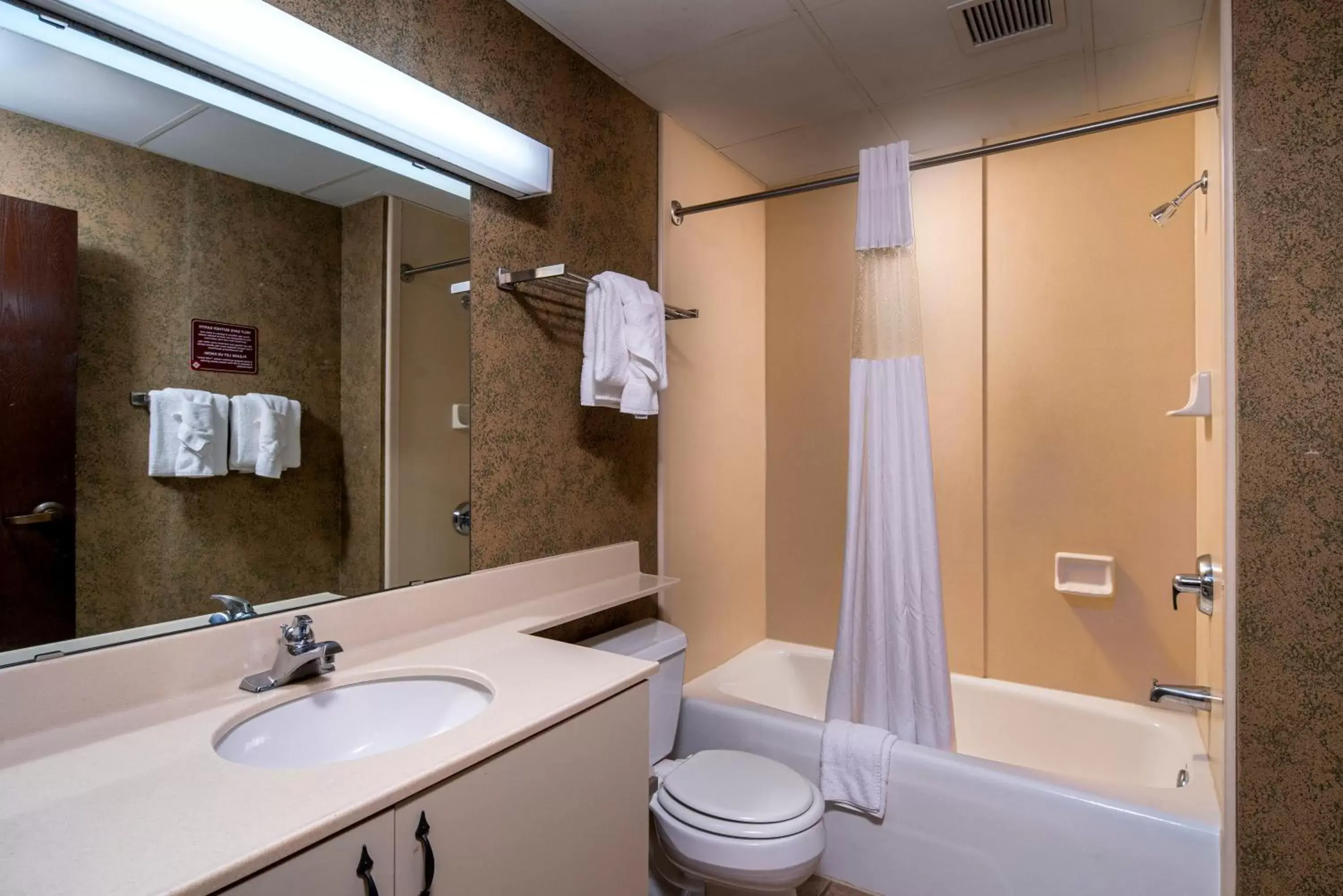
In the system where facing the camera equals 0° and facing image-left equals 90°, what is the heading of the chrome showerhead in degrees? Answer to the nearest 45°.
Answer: approximately 90°

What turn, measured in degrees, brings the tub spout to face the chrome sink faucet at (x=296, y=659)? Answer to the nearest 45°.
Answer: approximately 45° to its left

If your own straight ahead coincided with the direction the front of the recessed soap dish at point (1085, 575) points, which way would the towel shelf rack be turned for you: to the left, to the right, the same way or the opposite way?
to the left

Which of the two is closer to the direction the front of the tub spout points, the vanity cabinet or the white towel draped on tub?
the white towel draped on tub

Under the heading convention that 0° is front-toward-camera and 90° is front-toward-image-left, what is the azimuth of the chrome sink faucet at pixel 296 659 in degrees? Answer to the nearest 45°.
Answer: approximately 315°

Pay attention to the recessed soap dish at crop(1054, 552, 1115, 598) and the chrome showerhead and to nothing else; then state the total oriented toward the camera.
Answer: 1

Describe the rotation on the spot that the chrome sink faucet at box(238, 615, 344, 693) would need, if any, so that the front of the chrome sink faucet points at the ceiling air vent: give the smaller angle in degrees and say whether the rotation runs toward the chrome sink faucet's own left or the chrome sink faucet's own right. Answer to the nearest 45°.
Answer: approximately 45° to the chrome sink faucet's own left

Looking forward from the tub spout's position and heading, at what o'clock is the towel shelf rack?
The towel shelf rack is roughly at 11 o'clock from the tub spout.
